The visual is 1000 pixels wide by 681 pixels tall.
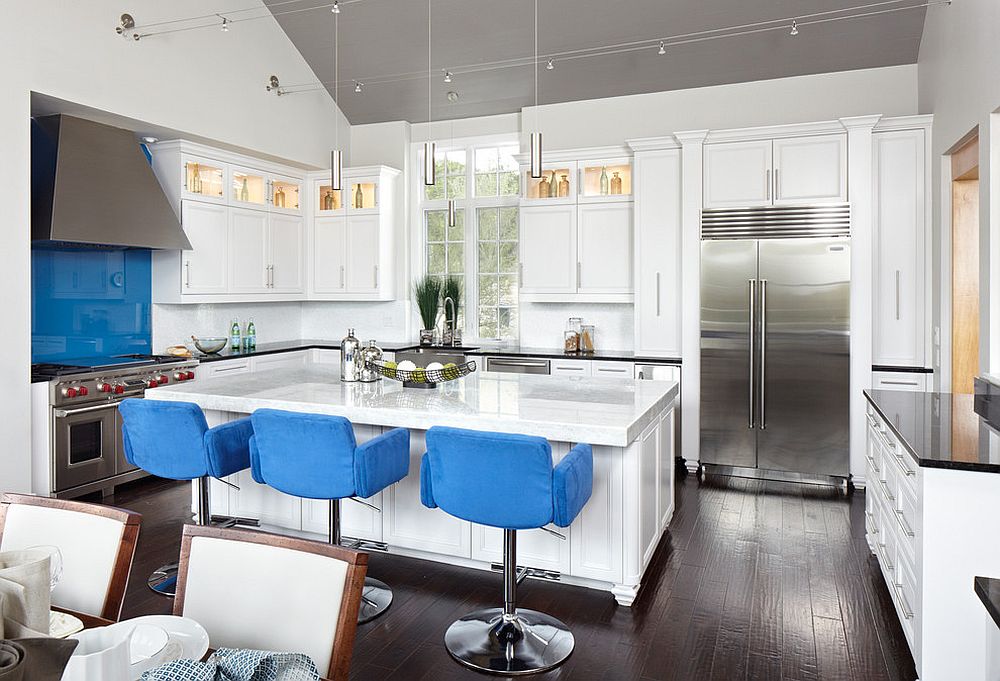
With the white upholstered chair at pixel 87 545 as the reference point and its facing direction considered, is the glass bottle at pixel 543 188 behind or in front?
behind

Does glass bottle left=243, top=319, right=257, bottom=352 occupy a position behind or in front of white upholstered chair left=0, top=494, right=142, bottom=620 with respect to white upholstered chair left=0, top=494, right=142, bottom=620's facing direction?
behind

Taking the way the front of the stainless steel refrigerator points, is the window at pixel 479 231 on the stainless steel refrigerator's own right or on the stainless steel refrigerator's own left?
on the stainless steel refrigerator's own right

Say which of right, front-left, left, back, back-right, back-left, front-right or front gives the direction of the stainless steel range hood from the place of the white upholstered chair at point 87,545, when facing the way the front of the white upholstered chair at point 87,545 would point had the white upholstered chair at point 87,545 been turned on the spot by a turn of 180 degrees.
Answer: front-left

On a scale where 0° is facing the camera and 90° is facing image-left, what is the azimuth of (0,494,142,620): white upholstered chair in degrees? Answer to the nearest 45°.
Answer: approximately 45°

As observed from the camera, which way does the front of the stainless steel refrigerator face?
facing the viewer

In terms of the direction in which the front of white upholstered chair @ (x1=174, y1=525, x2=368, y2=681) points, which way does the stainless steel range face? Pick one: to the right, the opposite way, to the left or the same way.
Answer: to the left

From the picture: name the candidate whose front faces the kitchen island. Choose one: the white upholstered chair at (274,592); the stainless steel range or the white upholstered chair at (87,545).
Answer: the stainless steel range

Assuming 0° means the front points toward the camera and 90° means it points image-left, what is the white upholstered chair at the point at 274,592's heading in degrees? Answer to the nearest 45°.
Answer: approximately 45°

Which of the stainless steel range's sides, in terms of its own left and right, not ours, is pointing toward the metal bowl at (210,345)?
left

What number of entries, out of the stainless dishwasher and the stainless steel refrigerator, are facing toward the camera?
2

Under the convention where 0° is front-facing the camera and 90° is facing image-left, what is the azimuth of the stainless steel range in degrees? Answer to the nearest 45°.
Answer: approximately 315°

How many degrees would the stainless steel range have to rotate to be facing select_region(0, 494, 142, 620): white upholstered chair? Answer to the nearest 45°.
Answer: approximately 45° to its right

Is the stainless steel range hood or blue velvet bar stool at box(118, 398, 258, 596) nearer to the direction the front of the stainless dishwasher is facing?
the blue velvet bar stool

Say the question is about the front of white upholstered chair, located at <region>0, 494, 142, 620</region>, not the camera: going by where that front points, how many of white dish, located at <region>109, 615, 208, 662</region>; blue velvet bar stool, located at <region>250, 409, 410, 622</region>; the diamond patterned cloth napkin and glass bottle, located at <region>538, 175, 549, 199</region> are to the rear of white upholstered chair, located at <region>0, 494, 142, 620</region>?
2

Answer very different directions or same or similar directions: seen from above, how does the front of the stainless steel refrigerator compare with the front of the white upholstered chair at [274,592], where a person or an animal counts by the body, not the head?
same or similar directions

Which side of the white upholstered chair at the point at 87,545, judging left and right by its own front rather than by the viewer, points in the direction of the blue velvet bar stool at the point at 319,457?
back
